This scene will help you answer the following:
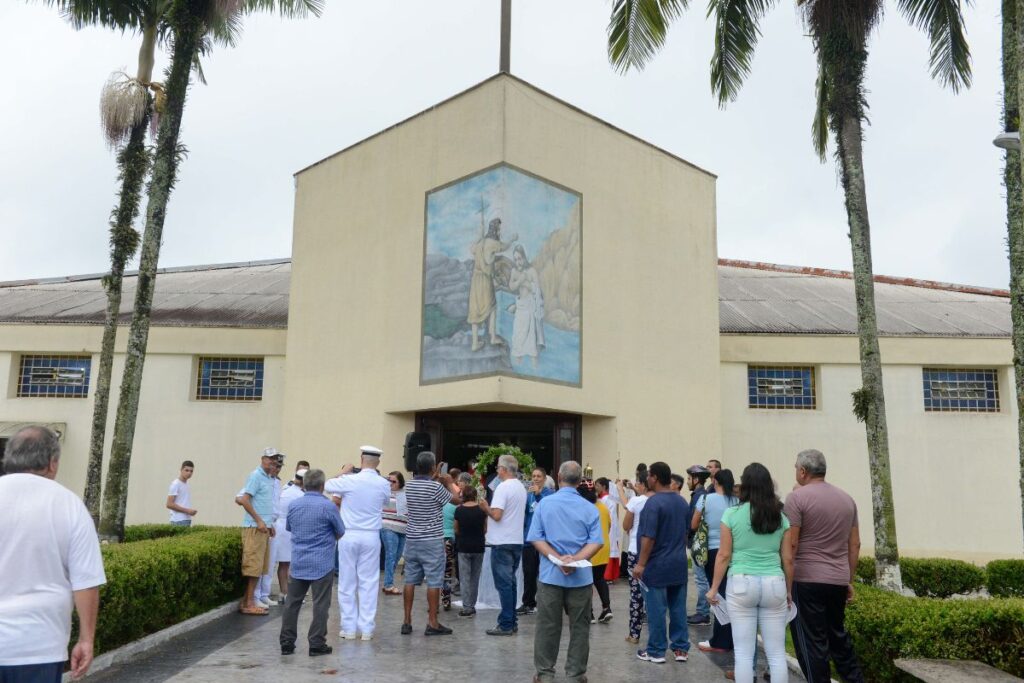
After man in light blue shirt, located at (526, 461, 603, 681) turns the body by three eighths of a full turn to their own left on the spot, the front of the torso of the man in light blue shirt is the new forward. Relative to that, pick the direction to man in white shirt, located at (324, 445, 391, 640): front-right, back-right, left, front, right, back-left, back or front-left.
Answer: right

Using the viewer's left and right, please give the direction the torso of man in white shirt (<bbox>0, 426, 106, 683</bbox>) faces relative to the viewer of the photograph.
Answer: facing away from the viewer

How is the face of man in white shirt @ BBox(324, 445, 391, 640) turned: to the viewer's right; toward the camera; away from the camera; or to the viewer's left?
away from the camera

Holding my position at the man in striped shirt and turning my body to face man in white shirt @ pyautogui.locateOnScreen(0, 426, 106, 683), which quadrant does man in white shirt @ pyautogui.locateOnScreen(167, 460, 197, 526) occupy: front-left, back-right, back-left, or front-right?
back-right

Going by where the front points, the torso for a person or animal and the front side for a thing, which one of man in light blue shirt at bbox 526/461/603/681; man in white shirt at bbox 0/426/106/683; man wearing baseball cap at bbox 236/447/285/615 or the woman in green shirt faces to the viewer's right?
the man wearing baseball cap

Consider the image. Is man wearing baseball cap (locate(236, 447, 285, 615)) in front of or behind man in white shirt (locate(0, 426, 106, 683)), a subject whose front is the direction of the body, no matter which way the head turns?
in front

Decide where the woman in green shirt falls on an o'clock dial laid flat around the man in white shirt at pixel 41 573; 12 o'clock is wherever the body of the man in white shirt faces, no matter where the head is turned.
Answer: The woman in green shirt is roughly at 3 o'clock from the man in white shirt.

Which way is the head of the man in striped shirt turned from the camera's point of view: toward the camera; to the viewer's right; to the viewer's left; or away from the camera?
away from the camera

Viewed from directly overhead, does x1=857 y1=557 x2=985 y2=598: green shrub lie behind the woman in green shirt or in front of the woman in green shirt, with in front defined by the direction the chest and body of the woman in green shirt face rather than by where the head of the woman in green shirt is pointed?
in front

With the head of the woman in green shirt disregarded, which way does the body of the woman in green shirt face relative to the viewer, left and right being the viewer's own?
facing away from the viewer

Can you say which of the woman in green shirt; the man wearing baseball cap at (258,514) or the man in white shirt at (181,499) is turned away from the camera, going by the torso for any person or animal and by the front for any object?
the woman in green shirt

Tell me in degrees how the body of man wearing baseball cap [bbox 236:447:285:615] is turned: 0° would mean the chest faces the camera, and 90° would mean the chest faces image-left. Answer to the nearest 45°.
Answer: approximately 270°

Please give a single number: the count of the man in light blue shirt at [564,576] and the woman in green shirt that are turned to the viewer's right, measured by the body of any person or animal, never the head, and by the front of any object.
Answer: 0

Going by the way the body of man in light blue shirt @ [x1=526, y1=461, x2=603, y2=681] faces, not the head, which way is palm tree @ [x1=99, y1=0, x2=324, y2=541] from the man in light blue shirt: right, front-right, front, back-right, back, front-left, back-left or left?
front-left

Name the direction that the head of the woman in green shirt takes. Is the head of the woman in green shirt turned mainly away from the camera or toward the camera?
away from the camera

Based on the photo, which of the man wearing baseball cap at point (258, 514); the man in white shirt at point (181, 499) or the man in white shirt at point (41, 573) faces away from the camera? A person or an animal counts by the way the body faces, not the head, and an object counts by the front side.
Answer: the man in white shirt at point (41, 573)

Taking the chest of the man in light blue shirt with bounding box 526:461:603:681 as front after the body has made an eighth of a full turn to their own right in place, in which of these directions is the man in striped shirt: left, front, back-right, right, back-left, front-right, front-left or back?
left
